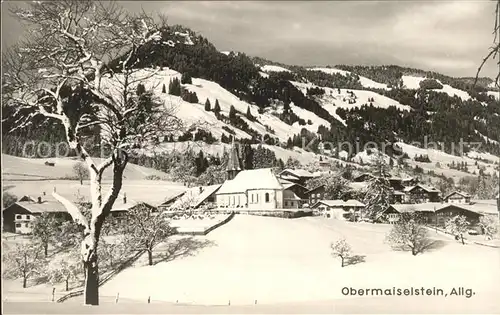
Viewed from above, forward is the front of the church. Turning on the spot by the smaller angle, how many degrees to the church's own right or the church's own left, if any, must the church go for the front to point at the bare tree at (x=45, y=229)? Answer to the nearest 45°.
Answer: approximately 45° to the church's own left

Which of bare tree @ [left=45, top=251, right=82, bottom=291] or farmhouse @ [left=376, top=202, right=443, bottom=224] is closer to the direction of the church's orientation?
the bare tree

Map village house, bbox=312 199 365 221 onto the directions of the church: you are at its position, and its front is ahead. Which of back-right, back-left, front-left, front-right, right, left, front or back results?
back-right

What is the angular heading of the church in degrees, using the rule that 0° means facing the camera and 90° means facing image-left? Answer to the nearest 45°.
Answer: approximately 135°
